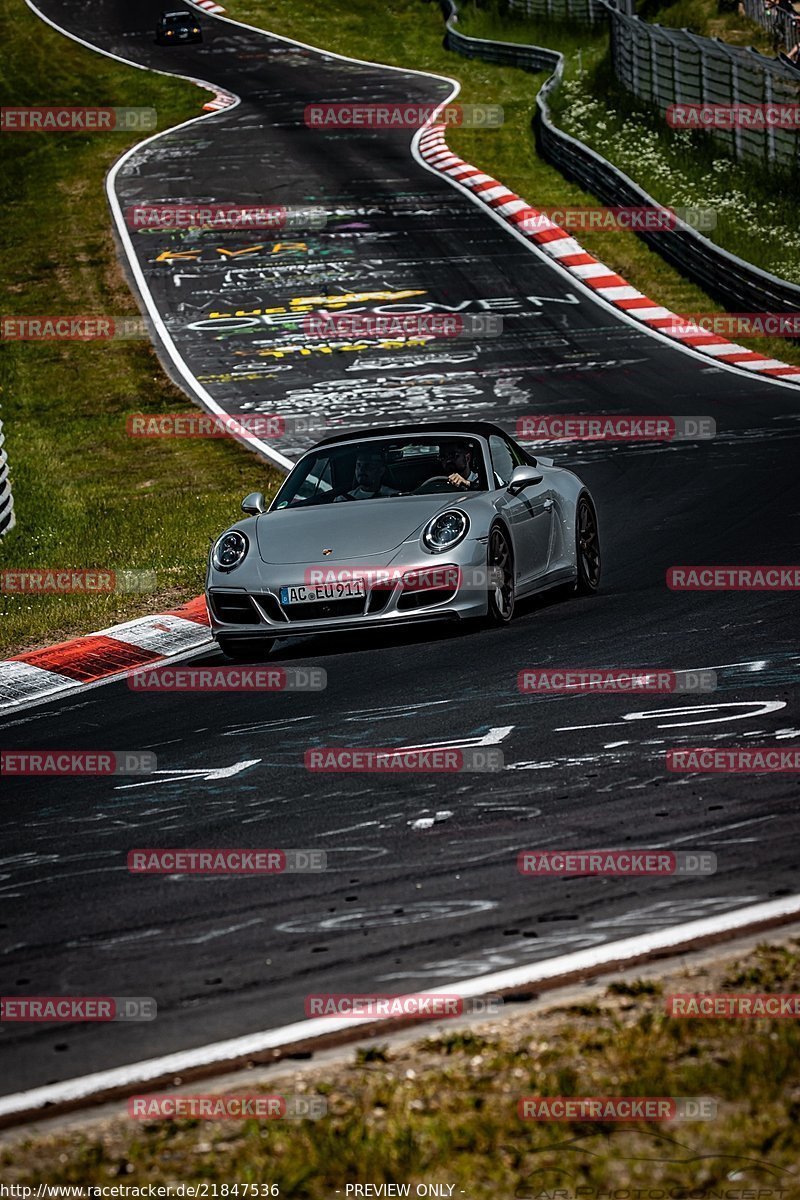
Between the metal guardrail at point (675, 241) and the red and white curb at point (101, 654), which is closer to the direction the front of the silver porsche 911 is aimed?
the red and white curb

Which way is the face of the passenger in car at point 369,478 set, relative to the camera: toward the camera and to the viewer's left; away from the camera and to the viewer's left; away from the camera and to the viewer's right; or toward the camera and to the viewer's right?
toward the camera and to the viewer's left

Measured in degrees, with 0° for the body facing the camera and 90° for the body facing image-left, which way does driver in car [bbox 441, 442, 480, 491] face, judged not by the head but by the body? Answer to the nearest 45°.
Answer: approximately 45°

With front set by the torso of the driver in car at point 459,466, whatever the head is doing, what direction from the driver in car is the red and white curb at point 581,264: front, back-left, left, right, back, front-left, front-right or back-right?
back-right

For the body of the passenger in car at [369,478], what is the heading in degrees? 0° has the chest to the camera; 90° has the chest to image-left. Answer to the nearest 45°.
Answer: approximately 45°

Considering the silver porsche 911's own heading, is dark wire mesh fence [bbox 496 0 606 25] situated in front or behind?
behind

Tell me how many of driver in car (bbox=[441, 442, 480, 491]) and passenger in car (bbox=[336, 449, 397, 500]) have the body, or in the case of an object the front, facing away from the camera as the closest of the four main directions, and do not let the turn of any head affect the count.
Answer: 0

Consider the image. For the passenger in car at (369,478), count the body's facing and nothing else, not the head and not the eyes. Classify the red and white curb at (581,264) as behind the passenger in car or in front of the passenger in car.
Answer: behind
